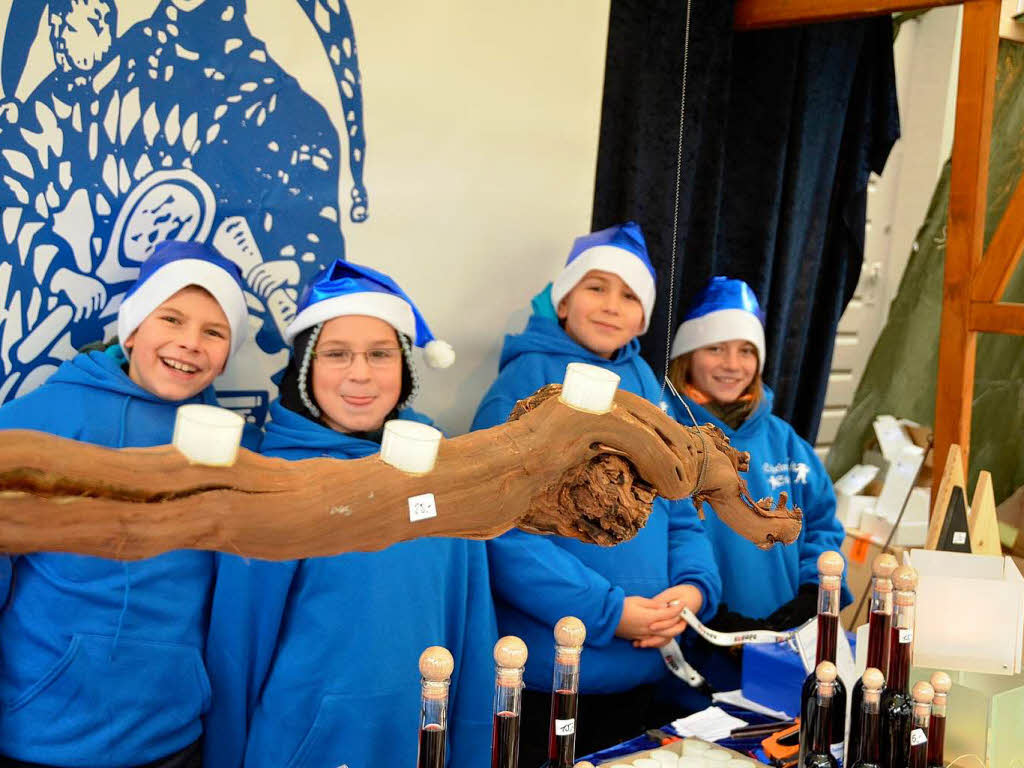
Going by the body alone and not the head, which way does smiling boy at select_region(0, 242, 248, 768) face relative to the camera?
toward the camera

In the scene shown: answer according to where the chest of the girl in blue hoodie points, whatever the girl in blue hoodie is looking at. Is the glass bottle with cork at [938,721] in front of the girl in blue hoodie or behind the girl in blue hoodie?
in front

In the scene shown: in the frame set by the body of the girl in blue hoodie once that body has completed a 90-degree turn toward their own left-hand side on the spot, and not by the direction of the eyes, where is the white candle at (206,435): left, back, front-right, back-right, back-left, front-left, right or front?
right

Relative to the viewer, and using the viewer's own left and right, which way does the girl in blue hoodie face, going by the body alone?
facing the viewer

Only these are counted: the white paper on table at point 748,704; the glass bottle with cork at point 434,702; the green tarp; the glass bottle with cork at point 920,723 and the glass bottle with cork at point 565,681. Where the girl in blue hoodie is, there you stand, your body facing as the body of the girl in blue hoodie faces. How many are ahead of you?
4

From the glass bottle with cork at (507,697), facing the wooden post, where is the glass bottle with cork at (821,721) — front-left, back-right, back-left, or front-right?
front-right

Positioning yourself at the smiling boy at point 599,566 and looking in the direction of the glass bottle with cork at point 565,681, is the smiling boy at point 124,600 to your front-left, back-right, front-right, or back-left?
front-right

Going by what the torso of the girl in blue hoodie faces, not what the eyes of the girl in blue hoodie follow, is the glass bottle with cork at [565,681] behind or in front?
in front

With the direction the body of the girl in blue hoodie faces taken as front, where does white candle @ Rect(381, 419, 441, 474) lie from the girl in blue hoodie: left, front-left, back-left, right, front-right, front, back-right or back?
front

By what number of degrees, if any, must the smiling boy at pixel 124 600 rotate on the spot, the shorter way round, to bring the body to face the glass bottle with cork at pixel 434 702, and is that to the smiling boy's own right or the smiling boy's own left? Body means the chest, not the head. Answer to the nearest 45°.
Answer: approximately 45° to the smiling boy's own left

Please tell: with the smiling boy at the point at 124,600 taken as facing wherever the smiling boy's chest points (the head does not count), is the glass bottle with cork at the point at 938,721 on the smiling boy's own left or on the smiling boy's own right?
on the smiling boy's own left

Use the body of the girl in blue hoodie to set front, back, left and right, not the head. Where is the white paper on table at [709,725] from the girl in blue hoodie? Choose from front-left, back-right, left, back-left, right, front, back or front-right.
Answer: front

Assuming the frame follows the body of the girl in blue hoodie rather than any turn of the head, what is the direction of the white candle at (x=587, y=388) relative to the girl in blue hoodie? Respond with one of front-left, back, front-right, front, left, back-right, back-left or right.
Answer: front

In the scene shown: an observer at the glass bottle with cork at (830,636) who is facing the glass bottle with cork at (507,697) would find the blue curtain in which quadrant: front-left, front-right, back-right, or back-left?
back-right
